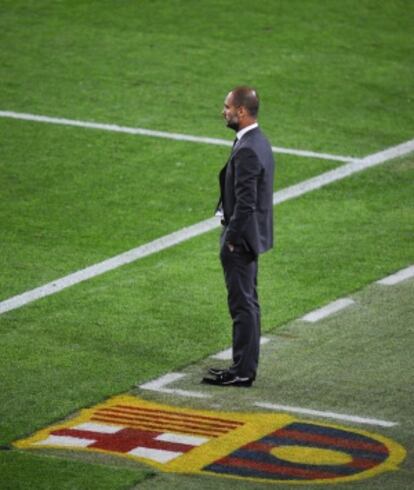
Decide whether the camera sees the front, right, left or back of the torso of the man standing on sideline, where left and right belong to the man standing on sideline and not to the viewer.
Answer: left

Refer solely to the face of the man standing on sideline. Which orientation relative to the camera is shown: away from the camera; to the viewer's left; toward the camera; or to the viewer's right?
to the viewer's left
